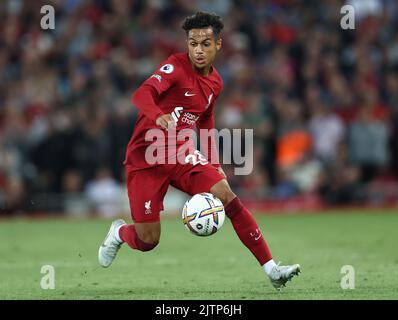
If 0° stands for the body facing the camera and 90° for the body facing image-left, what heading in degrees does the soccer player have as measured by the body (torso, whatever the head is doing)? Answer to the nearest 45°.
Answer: approximately 315°

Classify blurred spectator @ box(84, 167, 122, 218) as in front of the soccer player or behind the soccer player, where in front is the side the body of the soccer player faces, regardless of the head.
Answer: behind
